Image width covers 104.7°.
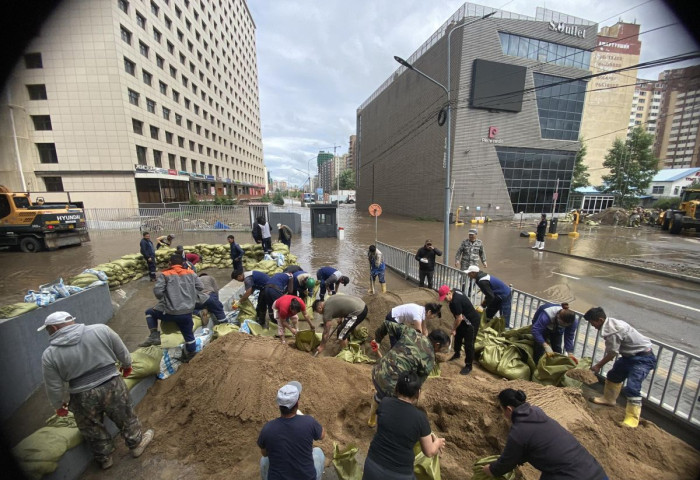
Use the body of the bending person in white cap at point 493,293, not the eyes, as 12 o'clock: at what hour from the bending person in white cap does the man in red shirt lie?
The man in red shirt is roughly at 11 o'clock from the bending person in white cap.

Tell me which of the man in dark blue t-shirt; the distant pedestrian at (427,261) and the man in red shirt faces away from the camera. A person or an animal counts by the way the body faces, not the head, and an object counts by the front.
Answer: the man in dark blue t-shirt

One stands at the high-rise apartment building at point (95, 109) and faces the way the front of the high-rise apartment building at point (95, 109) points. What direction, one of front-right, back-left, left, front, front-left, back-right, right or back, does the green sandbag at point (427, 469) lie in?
front-right

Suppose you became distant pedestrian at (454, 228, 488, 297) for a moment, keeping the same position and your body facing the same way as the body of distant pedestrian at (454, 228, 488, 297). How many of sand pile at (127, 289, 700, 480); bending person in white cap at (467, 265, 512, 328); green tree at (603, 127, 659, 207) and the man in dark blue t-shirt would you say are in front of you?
3

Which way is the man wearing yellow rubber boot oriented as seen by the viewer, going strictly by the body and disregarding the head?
to the viewer's left

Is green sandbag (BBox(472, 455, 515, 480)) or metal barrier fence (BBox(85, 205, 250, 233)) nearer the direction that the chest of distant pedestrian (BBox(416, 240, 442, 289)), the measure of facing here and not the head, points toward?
the green sandbag

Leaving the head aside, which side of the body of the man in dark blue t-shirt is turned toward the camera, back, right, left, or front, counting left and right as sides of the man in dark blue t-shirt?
back

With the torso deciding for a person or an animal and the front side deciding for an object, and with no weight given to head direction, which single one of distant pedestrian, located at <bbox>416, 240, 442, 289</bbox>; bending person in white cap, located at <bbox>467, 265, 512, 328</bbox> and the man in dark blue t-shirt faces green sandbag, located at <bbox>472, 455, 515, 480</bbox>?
distant pedestrian, located at <bbox>416, 240, 442, 289</bbox>

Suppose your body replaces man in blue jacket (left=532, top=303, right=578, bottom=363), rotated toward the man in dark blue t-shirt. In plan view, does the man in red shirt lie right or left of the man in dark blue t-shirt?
right

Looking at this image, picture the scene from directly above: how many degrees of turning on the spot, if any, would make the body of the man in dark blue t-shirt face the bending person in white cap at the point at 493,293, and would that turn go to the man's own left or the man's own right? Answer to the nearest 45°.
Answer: approximately 45° to the man's own right

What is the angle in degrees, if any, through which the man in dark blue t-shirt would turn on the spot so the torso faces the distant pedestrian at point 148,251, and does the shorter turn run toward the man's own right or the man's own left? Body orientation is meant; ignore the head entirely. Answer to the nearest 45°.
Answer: approximately 45° to the man's own left
